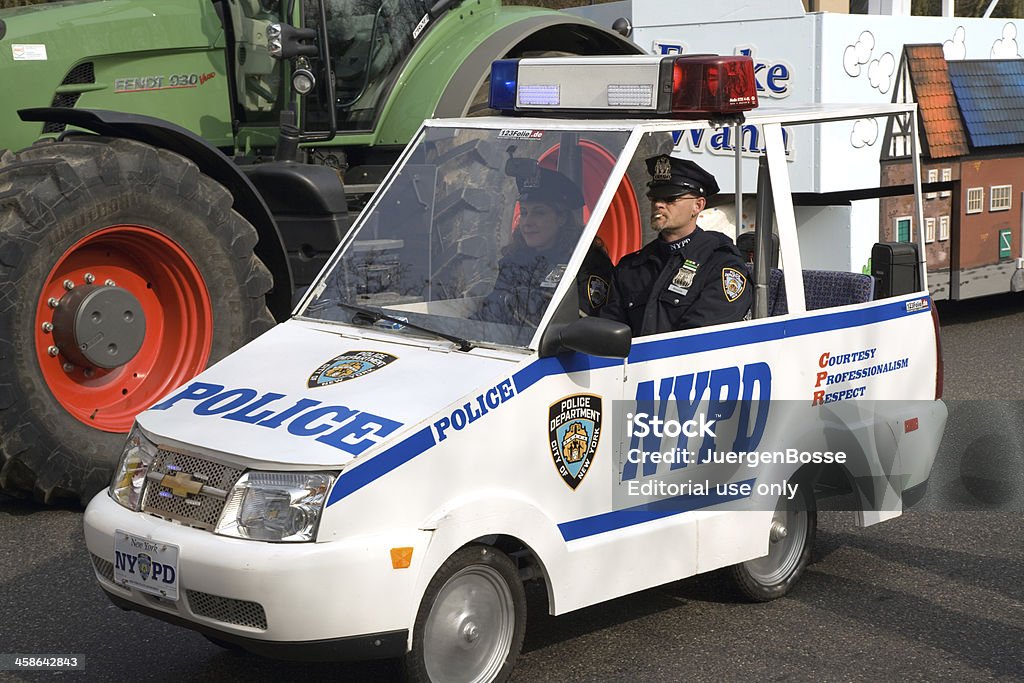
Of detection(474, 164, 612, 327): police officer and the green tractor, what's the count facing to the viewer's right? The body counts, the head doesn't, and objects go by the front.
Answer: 0

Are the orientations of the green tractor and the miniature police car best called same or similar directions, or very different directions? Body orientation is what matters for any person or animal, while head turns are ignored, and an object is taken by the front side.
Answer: same or similar directions

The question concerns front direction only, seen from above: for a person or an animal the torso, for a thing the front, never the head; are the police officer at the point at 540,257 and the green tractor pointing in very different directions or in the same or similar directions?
same or similar directions

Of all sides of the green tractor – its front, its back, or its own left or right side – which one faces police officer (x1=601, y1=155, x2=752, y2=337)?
left

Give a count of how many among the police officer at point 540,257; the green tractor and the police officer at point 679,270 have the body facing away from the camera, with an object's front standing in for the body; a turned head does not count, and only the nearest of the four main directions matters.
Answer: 0

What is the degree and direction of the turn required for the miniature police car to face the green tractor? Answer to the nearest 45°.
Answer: approximately 90° to its right

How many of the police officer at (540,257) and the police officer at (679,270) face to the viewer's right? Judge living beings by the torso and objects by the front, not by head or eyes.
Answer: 0

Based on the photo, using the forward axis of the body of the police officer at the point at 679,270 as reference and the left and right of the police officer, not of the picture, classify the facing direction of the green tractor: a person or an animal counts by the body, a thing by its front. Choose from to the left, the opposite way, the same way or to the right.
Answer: the same way

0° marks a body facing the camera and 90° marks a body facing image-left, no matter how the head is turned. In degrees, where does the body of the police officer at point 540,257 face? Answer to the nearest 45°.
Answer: approximately 45°

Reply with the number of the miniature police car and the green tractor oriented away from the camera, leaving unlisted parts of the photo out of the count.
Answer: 0

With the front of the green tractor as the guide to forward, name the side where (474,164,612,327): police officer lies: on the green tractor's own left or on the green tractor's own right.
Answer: on the green tractor's own left

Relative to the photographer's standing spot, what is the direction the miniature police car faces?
facing the viewer and to the left of the viewer

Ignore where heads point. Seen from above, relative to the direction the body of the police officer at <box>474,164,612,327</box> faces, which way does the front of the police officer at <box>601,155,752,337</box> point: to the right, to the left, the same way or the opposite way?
the same way

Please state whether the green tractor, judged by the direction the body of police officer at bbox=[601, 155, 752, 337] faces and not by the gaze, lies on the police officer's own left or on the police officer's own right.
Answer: on the police officer's own right

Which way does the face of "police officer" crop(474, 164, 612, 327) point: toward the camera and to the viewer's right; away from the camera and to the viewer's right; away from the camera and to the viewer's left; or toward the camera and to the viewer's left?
toward the camera and to the viewer's left

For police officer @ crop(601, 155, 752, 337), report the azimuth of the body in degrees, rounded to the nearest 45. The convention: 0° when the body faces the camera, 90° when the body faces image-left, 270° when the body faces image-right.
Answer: approximately 45°
